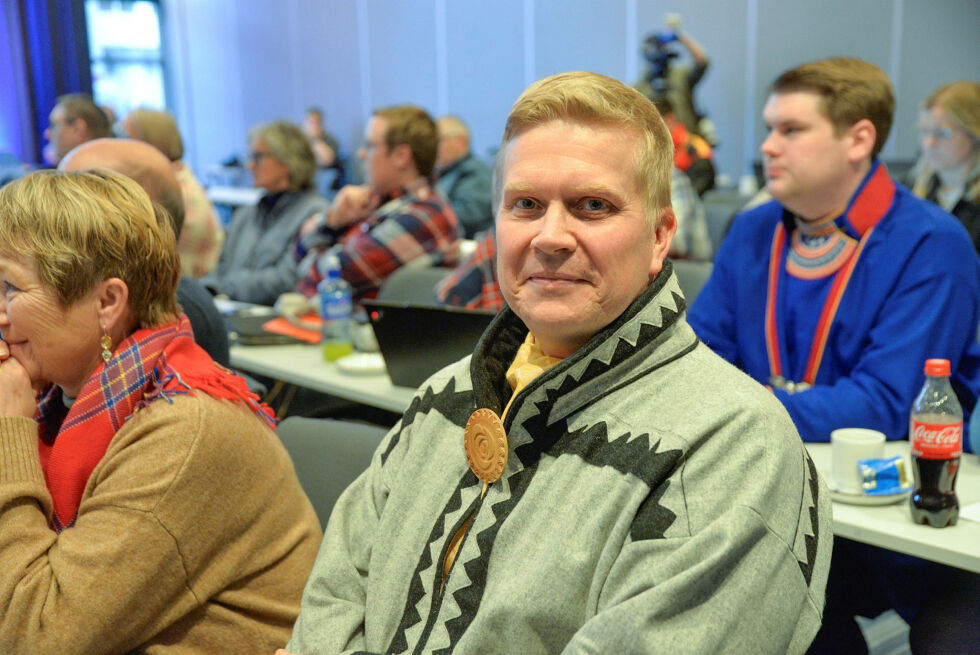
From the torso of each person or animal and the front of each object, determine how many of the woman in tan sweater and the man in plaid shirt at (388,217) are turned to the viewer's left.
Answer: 2

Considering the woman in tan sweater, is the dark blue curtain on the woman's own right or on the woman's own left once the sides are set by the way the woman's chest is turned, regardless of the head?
on the woman's own right

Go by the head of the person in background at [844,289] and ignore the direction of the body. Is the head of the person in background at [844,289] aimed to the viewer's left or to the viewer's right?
to the viewer's left

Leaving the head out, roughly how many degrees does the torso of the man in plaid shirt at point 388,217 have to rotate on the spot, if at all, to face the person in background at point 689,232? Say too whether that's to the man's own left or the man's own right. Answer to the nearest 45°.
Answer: approximately 180°

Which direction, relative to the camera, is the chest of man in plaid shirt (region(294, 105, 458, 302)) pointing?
to the viewer's left

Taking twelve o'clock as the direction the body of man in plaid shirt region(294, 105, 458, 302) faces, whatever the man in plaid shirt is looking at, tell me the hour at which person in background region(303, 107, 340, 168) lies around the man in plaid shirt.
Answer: The person in background is roughly at 3 o'clock from the man in plaid shirt.

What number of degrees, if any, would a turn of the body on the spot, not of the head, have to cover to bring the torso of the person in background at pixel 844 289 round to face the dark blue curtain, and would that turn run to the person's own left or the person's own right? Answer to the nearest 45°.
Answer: approximately 90° to the person's own right

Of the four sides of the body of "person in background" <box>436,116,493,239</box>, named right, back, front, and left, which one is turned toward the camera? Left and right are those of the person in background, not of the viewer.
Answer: left

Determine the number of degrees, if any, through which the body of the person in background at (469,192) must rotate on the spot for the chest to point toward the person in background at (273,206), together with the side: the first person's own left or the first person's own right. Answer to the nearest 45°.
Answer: approximately 45° to the first person's own left

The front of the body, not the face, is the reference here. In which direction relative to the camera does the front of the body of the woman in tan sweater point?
to the viewer's left

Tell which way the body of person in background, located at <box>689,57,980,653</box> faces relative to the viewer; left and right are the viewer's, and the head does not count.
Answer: facing the viewer and to the left of the viewer

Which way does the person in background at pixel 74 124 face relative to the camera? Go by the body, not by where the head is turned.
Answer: to the viewer's left
